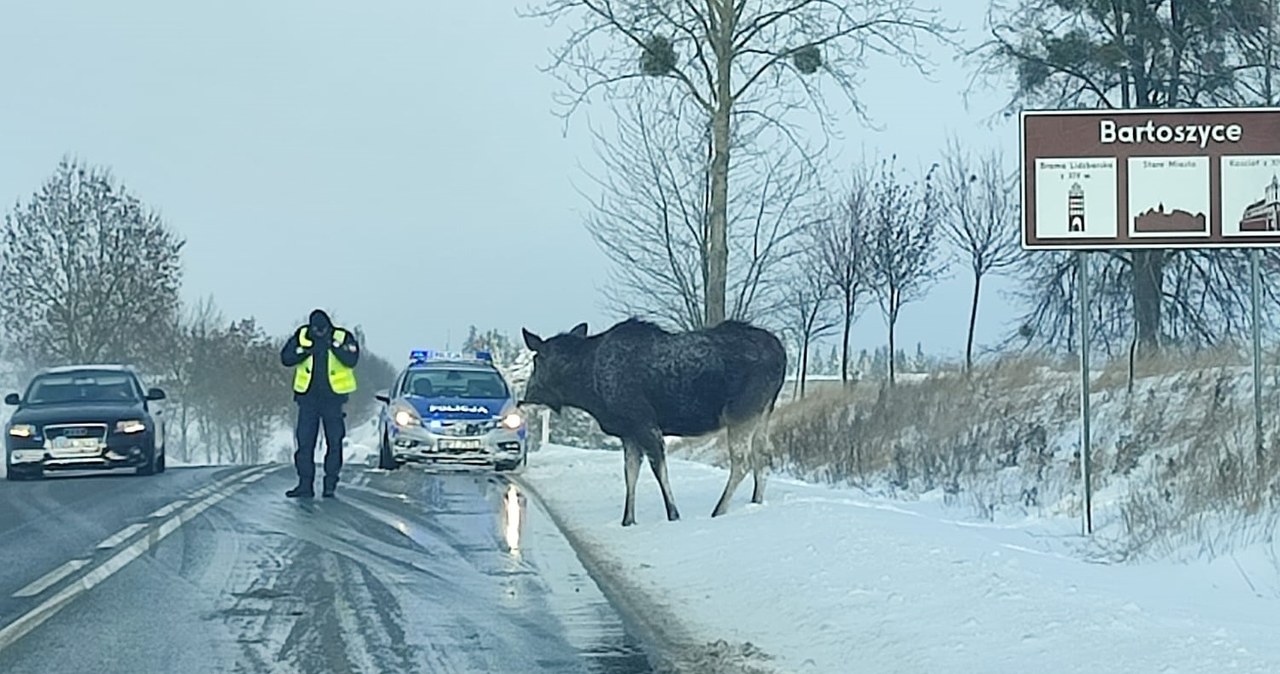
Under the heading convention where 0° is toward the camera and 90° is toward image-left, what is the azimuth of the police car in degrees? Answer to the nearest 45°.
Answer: approximately 0°

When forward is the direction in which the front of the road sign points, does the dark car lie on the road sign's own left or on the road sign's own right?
on the road sign's own right

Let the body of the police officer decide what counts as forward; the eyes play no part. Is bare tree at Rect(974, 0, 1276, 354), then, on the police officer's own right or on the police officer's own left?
on the police officer's own left

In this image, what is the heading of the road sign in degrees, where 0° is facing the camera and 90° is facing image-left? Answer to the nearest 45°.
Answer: approximately 0°

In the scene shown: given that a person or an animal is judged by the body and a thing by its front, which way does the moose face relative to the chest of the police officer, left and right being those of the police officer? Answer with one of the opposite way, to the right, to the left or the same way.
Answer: to the right

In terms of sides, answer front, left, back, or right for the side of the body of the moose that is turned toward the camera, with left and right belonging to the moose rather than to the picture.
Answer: left

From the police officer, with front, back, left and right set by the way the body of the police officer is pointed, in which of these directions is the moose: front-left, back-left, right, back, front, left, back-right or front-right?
front-left

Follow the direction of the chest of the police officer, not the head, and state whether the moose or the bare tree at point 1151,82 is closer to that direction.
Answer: the moose
